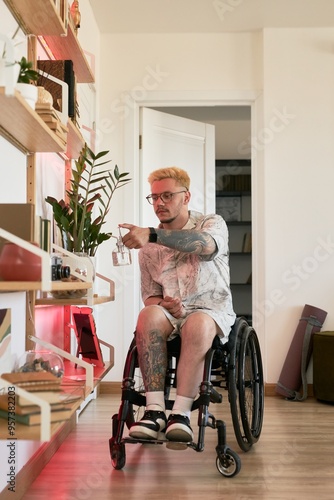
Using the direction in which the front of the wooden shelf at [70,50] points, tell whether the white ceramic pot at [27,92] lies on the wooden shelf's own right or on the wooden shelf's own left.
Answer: on the wooden shelf's own right

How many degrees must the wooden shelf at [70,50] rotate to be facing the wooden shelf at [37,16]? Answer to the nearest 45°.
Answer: approximately 90° to its right

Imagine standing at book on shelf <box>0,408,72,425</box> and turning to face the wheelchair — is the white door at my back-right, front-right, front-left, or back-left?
front-left

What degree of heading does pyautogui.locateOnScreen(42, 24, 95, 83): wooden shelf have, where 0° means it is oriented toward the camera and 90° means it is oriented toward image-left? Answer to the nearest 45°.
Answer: approximately 270°

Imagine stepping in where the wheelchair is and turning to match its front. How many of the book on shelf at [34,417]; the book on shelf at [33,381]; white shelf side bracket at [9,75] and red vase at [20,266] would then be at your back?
0

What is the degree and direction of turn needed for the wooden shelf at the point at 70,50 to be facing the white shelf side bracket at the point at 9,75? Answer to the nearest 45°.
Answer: approximately 90° to its right

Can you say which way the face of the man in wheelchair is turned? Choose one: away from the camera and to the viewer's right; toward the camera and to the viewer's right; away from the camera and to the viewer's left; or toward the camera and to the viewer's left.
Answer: toward the camera and to the viewer's left

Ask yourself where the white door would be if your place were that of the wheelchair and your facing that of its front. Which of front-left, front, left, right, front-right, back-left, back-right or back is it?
back-right

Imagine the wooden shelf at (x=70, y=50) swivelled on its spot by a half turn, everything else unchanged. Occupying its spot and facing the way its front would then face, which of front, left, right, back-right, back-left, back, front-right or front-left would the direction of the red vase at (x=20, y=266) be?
left

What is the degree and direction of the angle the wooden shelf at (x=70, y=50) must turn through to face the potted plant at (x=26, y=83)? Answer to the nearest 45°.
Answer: approximately 90° to its right

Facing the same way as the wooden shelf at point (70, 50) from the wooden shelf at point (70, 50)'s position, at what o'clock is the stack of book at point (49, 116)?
The stack of book is roughly at 3 o'clock from the wooden shelf.
